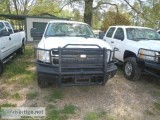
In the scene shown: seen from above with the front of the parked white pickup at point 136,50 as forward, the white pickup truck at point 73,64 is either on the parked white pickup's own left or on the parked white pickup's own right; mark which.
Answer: on the parked white pickup's own right
